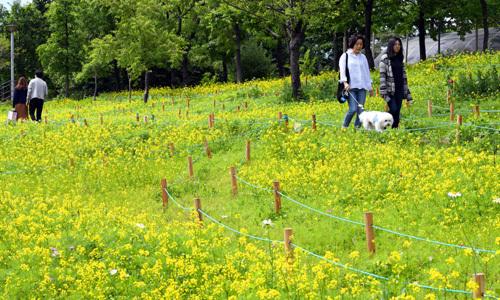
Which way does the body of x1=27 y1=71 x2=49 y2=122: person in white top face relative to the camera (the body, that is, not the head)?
away from the camera

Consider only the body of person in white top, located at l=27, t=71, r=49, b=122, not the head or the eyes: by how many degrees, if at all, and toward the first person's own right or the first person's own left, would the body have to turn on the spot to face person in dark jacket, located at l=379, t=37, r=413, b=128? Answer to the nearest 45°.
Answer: approximately 135° to the first person's own right

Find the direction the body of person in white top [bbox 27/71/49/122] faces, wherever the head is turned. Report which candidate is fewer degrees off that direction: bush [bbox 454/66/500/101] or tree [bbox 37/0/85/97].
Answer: the tree

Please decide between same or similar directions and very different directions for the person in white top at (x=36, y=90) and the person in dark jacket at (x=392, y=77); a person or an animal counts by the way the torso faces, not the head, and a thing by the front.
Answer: very different directions

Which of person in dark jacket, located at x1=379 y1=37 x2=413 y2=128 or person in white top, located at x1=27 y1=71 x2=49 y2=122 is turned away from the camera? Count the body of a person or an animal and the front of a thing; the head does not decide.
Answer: the person in white top

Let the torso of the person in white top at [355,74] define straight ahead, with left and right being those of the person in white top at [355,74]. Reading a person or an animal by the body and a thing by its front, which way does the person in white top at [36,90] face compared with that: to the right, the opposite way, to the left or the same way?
the opposite way

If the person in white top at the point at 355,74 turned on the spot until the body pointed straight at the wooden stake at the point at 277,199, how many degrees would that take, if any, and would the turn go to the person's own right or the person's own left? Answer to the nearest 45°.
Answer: approximately 45° to the person's own right
